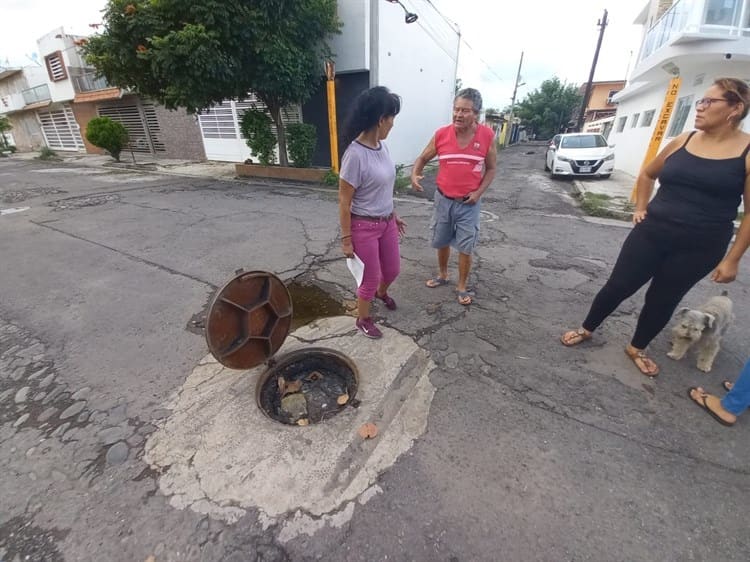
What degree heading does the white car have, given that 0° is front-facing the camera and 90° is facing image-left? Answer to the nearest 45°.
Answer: approximately 0°

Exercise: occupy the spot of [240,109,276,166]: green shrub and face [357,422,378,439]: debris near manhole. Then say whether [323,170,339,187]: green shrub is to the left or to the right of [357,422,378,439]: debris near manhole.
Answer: left

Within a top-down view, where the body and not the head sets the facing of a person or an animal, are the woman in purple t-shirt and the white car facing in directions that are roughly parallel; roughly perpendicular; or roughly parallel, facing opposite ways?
roughly perpendicular

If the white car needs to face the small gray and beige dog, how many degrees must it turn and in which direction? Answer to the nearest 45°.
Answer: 0° — it already faces it

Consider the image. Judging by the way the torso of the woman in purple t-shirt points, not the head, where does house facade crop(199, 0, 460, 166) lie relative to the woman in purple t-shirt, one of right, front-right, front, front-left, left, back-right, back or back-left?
back-left

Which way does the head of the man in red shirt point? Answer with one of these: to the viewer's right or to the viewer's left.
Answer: to the viewer's left

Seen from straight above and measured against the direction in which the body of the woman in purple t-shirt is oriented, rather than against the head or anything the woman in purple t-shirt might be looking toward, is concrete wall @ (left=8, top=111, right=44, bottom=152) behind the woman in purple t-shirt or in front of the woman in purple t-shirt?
behind

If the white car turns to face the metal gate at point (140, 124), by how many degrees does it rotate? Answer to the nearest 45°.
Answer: approximately 90° to its right

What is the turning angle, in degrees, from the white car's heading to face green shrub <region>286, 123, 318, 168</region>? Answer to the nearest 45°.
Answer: approximately 45° to its right

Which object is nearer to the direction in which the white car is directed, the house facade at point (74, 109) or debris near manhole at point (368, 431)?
the debris near manhole

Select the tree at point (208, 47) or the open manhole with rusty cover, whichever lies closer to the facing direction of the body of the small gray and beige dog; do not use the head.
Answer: the open manhole with rusty cover

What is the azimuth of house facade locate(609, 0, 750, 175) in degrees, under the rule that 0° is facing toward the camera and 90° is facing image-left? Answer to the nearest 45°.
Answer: approximately 45°
